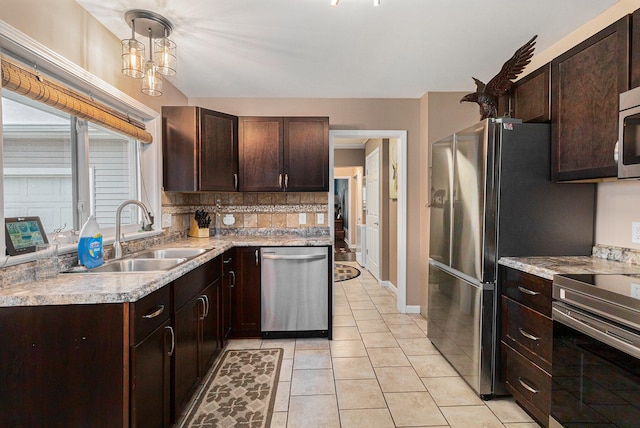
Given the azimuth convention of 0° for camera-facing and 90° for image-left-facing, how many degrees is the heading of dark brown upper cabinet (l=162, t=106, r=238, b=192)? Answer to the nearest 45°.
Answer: approximately 315°

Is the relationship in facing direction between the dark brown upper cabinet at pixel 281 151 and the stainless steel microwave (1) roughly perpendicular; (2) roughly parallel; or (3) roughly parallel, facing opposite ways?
roughly perpendicular

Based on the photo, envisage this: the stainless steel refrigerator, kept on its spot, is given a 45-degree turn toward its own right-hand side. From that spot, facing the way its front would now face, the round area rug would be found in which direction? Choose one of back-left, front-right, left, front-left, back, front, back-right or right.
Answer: front-right

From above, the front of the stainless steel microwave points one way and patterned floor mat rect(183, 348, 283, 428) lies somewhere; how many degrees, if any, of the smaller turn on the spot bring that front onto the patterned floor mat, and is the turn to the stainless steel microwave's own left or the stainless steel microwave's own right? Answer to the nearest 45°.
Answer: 0° — it already faces it

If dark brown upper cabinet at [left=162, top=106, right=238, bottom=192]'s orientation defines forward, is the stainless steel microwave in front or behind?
in front

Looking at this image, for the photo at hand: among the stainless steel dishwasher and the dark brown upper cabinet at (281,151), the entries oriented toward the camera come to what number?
2

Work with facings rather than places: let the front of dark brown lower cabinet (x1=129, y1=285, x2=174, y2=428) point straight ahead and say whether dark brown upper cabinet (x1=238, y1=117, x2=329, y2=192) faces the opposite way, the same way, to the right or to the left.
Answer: to the right

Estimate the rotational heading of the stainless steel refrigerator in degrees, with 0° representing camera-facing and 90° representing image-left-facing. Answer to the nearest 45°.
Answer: approximately 45°

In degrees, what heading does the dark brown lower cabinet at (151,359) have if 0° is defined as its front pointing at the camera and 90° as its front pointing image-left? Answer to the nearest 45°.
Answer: approximately 315°

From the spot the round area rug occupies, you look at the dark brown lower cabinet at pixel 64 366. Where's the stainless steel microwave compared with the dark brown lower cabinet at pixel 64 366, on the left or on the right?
left

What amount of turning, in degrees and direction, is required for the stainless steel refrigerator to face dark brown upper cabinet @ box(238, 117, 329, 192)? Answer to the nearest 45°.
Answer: approximately 45° to its right

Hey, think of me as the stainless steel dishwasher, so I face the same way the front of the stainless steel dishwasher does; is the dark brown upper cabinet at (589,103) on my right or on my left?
on my left
